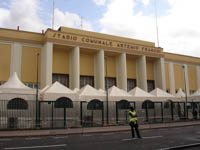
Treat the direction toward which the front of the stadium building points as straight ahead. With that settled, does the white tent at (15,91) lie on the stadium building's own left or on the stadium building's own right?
on the stadium building's own right

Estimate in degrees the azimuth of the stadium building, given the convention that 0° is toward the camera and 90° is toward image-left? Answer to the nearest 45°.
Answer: approximately 315°
